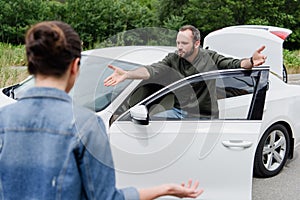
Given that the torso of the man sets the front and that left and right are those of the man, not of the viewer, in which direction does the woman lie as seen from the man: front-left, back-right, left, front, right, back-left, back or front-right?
front-left

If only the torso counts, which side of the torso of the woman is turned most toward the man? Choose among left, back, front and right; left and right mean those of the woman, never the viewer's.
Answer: front

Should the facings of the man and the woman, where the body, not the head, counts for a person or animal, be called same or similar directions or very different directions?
very different directions

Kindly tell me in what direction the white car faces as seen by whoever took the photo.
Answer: facing the viewer and to the left of the viewer

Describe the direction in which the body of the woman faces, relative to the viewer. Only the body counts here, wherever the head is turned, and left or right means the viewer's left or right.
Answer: facing away from the viewer and to the right of the viewer

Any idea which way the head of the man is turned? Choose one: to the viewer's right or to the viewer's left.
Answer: to the viewer's left

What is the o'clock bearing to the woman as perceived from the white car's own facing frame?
The woman is roughly at 11 o'clock from the white car.

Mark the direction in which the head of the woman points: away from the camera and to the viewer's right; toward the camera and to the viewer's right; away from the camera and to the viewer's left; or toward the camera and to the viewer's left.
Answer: away from the camera and to the viewer's right
